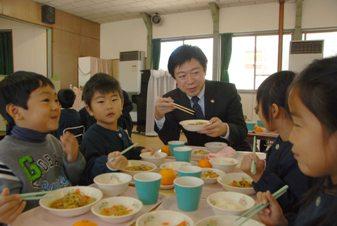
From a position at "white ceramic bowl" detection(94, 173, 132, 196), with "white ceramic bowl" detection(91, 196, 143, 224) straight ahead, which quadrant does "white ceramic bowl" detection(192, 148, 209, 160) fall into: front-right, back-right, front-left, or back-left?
back-left

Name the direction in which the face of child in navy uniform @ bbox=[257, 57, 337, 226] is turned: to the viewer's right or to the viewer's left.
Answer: to the viewer's left

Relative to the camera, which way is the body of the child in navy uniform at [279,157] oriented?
to the viewer's left

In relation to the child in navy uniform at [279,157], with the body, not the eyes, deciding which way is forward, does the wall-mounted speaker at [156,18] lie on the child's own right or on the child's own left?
on the child's own right

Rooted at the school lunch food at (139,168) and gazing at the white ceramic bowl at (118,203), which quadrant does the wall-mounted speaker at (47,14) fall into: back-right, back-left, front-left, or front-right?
back-right

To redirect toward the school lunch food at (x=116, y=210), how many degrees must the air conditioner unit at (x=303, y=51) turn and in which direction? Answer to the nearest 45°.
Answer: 0° — it already faces it

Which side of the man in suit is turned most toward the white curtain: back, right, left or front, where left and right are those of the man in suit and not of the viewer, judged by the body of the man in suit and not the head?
back

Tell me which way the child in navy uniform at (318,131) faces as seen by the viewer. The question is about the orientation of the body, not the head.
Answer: to the viewer's left

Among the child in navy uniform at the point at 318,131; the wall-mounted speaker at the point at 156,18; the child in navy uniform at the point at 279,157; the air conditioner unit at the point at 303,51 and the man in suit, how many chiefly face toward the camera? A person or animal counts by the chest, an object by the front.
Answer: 3
